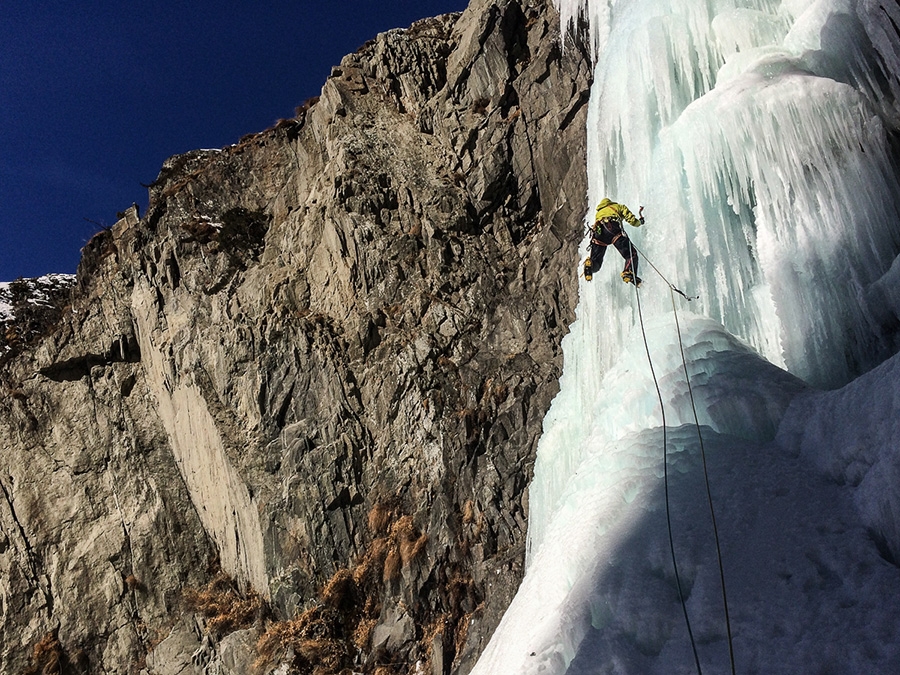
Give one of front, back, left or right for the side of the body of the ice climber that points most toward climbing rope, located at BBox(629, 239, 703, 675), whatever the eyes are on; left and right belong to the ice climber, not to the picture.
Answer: back

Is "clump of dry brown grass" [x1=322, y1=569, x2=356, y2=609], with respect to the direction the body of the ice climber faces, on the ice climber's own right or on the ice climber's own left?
on the ice climber's own left

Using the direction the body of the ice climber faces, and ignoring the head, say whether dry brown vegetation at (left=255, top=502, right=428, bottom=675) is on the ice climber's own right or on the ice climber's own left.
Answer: on the ice climber's own left

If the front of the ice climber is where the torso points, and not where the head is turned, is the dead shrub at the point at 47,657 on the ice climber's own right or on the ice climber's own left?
on the ice climber's own left

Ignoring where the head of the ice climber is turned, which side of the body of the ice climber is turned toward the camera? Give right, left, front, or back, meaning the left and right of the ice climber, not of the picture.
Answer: back
